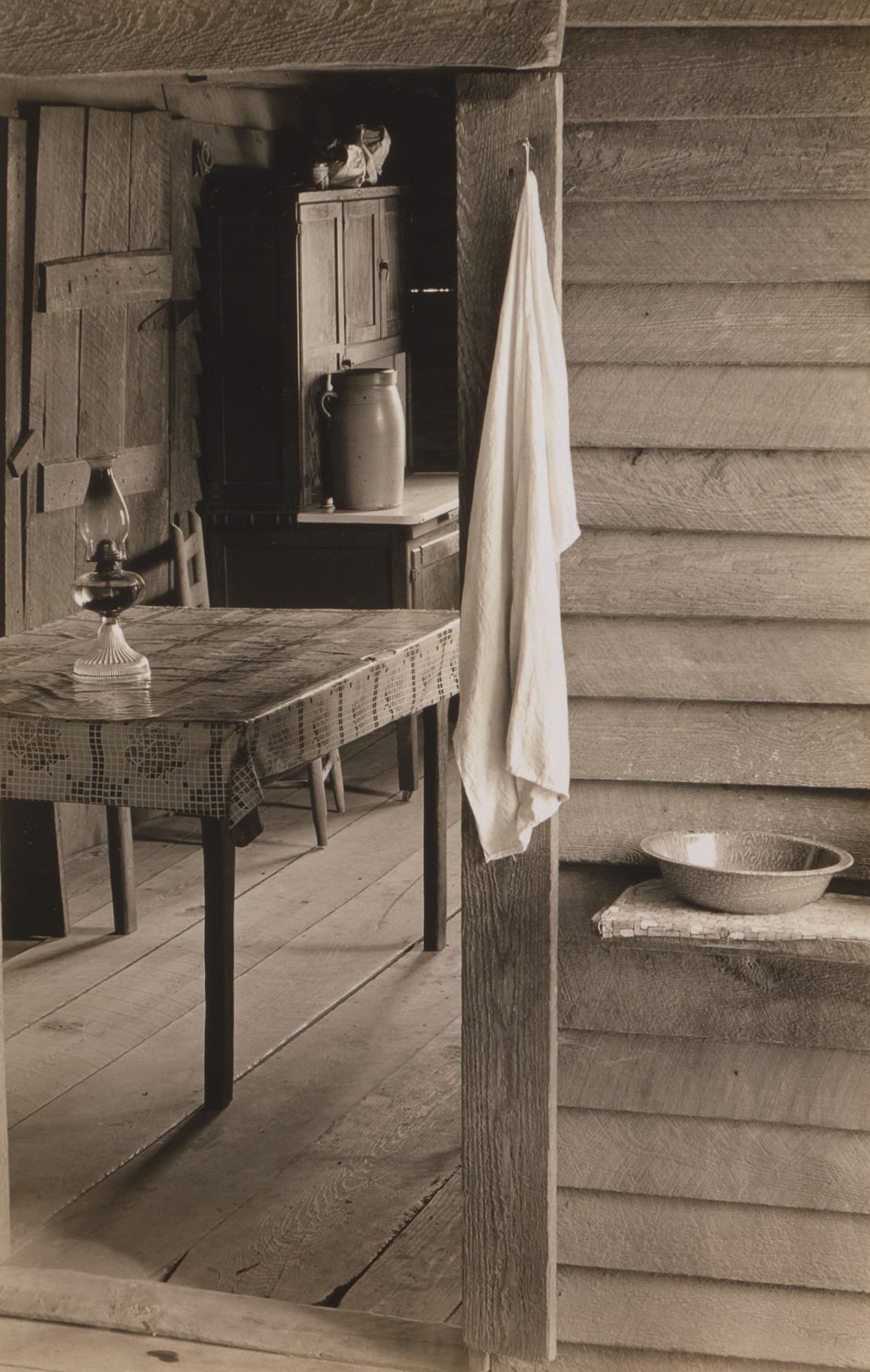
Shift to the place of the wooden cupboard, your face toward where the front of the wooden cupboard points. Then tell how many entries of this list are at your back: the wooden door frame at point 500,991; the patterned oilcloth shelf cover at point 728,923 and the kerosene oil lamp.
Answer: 0

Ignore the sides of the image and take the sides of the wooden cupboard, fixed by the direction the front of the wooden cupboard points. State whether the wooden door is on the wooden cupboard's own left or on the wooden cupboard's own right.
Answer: on the wooden cupboard's own right

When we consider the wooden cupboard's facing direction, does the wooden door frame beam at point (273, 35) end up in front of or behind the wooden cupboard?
in front

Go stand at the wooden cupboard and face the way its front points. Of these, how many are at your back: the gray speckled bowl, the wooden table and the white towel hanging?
0

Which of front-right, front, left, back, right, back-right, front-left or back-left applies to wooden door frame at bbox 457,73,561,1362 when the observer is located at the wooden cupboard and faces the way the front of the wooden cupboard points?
front-right

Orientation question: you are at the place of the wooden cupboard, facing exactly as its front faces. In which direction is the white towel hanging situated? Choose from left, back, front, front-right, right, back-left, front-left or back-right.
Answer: front-right

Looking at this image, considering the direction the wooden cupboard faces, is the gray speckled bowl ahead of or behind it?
ahead

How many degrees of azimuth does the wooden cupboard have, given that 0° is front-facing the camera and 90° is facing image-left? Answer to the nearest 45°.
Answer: approximately 315°

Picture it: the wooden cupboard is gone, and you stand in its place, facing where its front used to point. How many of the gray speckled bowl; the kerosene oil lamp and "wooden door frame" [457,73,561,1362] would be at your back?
0
